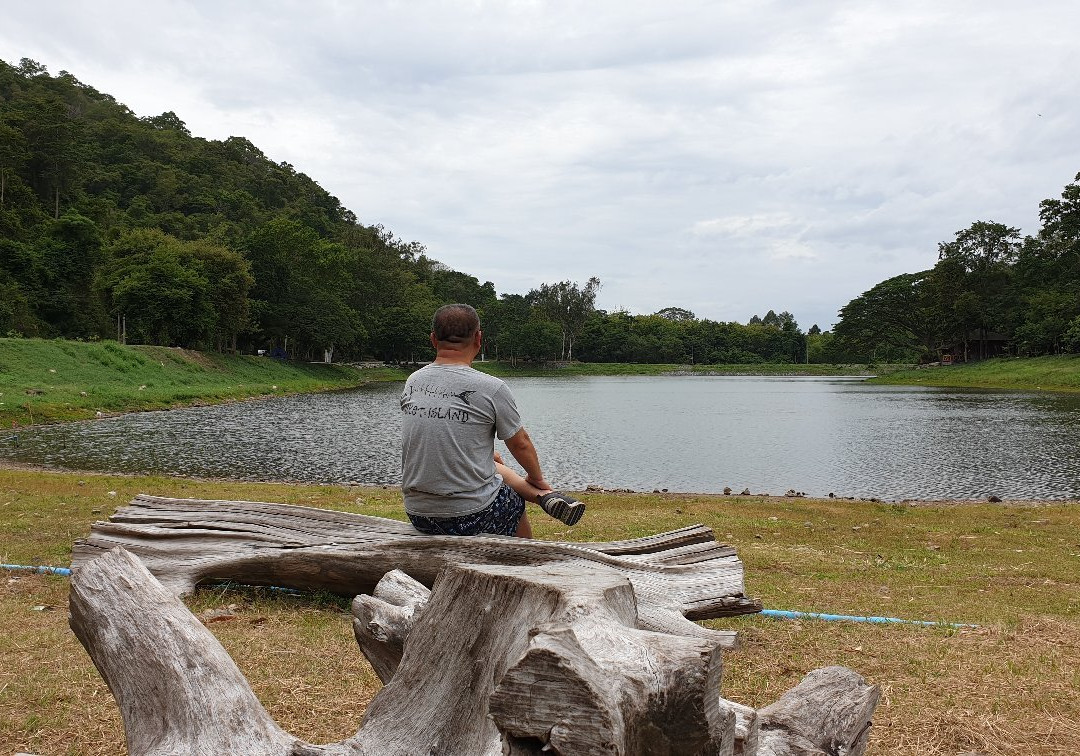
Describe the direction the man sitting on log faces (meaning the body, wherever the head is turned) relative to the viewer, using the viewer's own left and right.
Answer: facing away from the viewer and to the right of the viewer

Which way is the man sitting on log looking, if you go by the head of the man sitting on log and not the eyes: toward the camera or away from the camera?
away from the camera

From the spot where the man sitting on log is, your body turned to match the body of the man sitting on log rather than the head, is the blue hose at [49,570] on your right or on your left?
on your left
